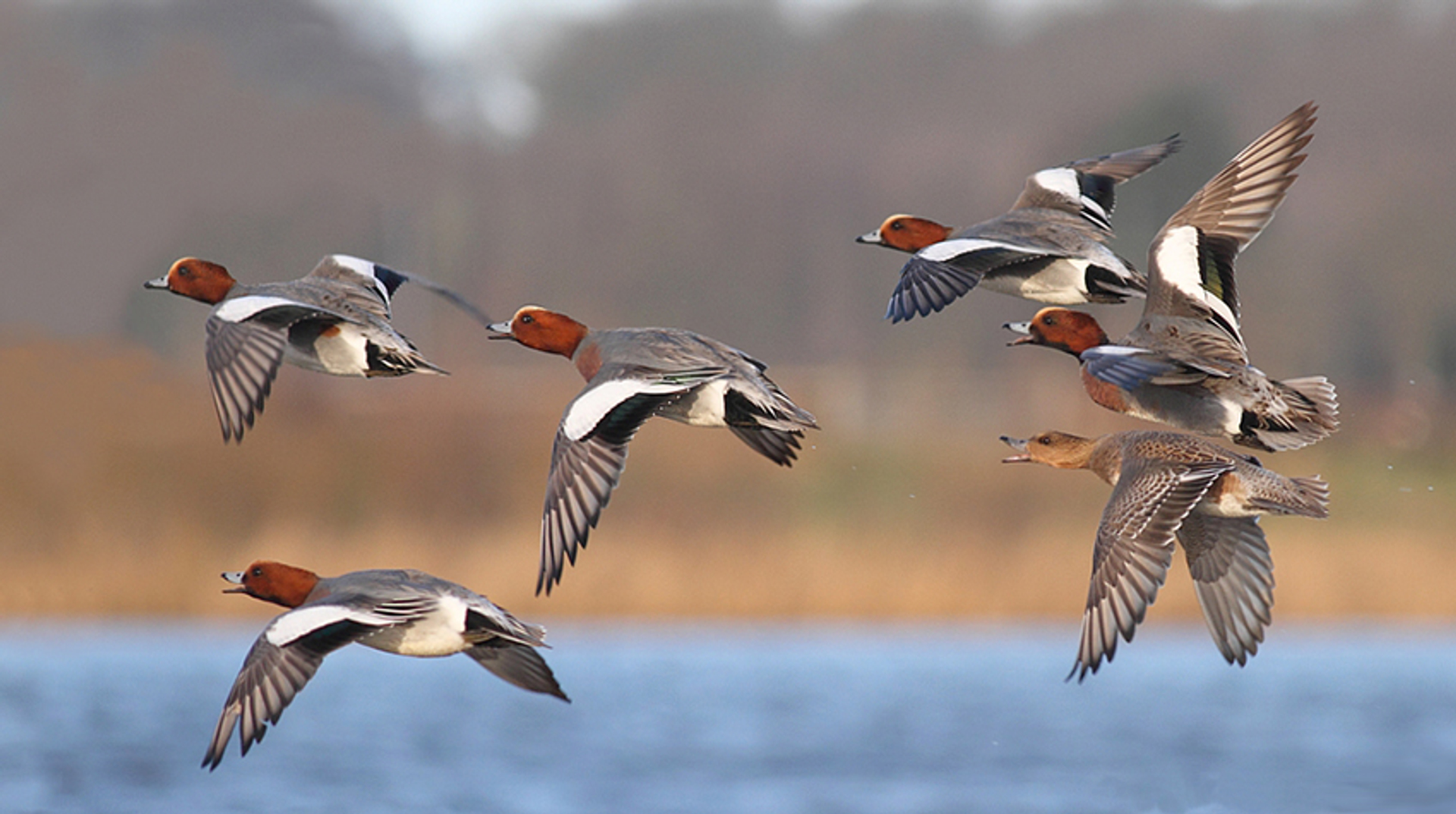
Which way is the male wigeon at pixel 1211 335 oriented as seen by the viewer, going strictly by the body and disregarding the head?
to the viewer's left

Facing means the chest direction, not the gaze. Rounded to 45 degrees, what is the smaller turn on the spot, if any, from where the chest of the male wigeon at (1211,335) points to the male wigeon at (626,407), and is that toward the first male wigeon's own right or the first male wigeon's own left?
0° — it already faces it

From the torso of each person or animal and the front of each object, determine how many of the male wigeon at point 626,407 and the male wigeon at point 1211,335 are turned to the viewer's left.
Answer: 2

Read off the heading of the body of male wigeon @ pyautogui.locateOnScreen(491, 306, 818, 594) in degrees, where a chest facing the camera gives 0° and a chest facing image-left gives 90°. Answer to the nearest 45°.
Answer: approximately 90°

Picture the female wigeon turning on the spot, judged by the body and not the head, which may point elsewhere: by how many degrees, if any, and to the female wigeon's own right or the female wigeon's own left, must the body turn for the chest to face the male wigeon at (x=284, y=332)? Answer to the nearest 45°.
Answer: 0° — it already faces it

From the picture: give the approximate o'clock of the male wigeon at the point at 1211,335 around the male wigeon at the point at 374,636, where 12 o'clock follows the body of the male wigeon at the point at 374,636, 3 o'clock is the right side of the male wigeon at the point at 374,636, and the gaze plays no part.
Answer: the male wigeon at the point at 1211,335 is roughly at 6 o'clock from the male wigeon at the point at 374,636.

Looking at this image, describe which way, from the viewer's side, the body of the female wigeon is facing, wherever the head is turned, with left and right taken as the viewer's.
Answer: facing to the left of the viewer

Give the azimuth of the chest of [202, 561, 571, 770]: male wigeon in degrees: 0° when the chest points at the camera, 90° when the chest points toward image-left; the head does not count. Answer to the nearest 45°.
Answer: approximately 90°

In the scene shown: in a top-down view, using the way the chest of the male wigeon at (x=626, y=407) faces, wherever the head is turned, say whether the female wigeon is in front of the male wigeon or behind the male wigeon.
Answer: behind
